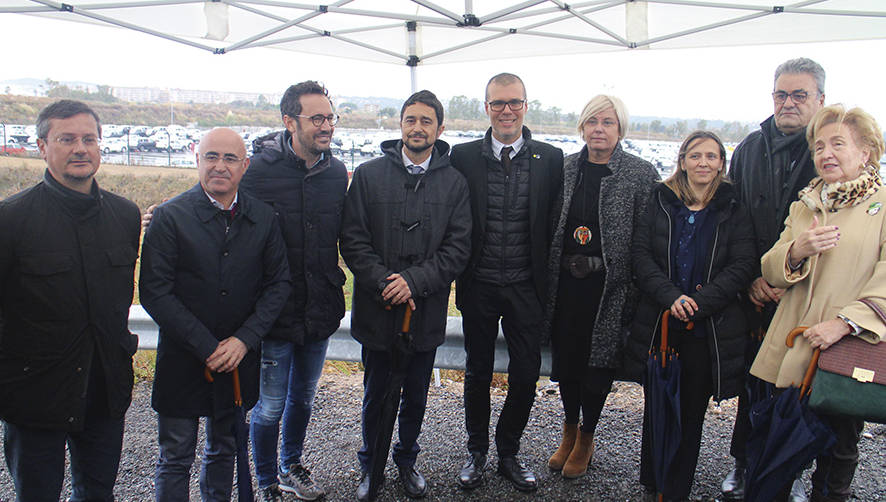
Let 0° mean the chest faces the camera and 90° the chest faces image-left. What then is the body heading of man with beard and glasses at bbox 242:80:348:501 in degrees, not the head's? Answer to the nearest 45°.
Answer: approximately 315°

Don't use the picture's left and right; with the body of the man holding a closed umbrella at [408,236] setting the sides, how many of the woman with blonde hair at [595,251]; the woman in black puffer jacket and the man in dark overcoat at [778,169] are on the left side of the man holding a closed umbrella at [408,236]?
3

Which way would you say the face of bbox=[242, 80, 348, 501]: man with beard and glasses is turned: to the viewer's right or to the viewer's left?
to the viewer's right

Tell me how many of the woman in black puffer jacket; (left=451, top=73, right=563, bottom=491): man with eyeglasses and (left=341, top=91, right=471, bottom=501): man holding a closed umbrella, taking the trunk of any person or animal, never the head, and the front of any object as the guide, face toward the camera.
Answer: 3

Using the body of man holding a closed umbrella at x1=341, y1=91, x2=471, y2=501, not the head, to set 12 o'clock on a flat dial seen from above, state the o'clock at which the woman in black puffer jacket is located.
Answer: The woman in black puffer jacket is roughly at 9 o'clock from the man holding a closed umbrella.

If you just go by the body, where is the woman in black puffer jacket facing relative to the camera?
toward the camera

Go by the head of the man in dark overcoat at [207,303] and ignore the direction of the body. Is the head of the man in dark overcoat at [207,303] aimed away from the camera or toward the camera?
toward the camera

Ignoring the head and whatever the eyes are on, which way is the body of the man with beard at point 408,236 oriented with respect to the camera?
toward the camera

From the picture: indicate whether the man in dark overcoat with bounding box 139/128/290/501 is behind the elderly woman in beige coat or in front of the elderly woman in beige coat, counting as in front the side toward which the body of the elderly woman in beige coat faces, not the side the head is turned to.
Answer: in front

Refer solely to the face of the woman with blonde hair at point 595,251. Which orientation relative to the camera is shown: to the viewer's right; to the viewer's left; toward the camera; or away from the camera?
toward the camera

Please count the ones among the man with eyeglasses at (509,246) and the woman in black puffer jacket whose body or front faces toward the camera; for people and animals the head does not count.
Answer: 2

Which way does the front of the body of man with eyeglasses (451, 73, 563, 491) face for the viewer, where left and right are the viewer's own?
facing the viewer

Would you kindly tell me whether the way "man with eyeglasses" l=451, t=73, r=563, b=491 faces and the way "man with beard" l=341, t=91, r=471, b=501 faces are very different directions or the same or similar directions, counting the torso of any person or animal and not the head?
same or similar directions
